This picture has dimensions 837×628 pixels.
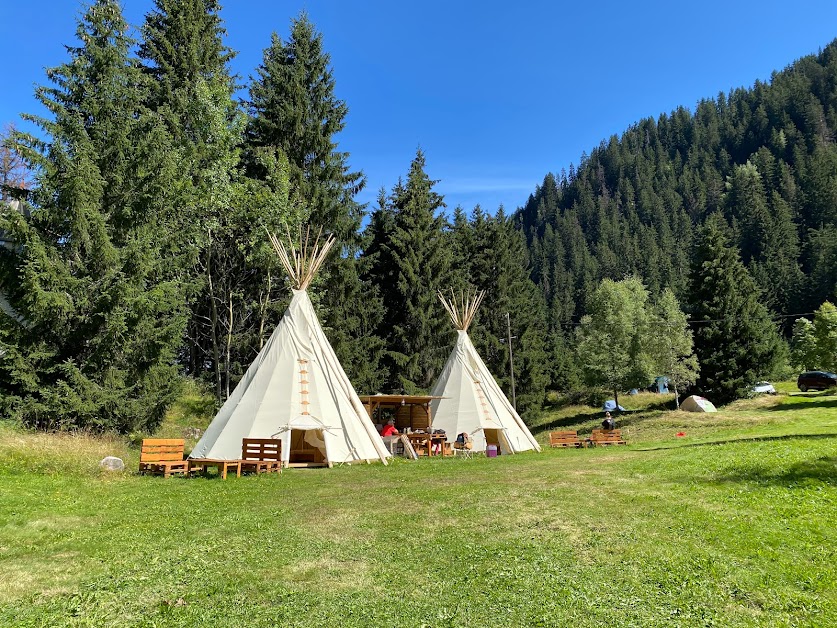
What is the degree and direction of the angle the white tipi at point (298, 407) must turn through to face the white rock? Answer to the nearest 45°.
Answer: approximately 45° to its right

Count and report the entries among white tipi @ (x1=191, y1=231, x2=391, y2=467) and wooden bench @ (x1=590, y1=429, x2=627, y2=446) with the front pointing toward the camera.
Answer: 2

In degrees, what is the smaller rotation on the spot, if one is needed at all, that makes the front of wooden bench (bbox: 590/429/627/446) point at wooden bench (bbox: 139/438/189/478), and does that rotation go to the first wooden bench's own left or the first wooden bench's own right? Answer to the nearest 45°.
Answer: approximately 45° to the first wooden bench's own right

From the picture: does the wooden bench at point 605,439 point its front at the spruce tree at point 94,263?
no

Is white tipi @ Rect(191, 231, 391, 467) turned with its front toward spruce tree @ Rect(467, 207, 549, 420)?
no

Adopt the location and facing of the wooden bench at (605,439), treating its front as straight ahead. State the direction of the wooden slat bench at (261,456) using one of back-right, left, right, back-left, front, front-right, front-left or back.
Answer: front-right

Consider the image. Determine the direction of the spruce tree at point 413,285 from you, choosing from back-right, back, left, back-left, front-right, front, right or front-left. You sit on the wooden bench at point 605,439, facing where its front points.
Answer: back-right

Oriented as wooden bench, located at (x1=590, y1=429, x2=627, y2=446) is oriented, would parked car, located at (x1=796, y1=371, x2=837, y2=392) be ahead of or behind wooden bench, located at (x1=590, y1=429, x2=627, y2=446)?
behind

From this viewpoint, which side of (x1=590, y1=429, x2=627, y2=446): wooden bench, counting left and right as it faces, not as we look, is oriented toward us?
front

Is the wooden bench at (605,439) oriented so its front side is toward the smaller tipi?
no

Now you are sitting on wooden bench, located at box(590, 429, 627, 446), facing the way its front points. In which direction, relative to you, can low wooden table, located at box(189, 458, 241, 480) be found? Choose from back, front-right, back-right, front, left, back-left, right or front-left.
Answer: front-right

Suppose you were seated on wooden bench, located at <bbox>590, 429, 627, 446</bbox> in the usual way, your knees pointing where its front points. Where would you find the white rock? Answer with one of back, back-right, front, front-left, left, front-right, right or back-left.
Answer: front-right

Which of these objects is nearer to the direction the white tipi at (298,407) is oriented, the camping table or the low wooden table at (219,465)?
the low wooden table

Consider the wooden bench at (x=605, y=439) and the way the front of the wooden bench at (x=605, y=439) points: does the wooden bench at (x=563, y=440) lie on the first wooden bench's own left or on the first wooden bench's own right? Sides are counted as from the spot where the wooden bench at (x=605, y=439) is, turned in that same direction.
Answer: on the first wooden bench's own right

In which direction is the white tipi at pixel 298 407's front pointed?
toward the camera
